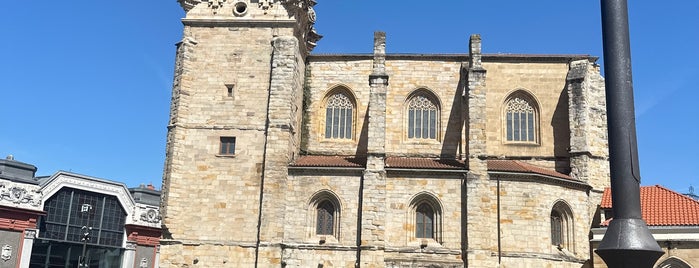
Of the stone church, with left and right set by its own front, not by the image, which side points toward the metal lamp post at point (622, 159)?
left

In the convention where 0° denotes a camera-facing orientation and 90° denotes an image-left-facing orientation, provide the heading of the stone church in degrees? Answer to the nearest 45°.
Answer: approximately 90°
